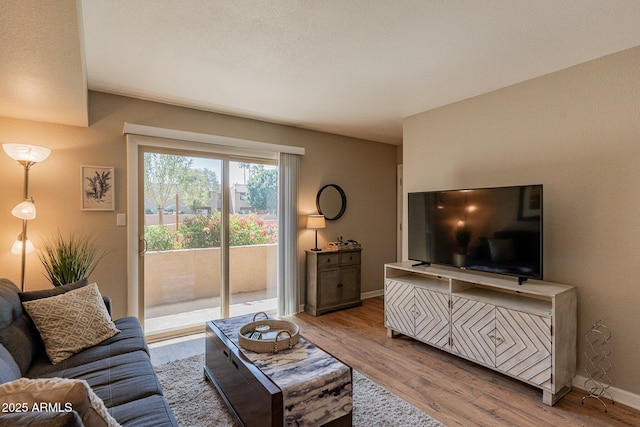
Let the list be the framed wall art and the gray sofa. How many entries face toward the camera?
1

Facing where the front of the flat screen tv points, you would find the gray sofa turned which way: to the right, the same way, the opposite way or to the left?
the opposite way

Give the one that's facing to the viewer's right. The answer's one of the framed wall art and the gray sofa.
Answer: the gray sofa

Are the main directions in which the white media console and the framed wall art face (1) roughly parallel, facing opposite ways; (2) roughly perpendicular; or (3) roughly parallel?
roughly perpendicular

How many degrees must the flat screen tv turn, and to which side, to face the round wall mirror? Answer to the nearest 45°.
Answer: approximately 90° to its right

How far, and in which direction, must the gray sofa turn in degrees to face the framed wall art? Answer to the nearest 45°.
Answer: approximately 90° to its left

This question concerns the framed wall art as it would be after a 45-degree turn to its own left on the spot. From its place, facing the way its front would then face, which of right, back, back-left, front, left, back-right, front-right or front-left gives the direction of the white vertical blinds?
front-left

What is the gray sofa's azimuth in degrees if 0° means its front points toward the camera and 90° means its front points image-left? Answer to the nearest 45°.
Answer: approximately 270°

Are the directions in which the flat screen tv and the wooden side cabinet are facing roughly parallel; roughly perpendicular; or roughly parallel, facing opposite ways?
roughly perpendicular

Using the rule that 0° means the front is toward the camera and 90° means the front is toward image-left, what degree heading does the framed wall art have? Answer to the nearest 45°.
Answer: approximately 0°
